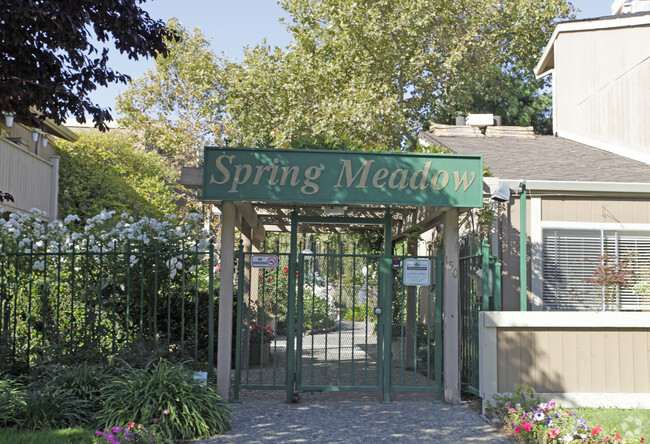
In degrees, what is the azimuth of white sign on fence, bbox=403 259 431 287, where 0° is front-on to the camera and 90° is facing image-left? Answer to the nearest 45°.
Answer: approximately 0°

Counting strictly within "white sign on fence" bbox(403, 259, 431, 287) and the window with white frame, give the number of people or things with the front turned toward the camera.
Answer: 2

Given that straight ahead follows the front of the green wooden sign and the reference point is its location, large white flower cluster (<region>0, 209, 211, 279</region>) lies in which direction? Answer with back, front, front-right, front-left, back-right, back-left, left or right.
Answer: back-right

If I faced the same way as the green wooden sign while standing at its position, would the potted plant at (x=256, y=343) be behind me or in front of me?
behind

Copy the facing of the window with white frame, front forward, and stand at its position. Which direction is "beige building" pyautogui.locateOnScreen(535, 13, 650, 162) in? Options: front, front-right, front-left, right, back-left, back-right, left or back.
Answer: back

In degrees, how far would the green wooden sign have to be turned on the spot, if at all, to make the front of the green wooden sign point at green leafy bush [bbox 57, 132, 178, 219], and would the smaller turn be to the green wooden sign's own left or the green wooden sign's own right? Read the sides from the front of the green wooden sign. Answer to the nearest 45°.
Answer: approximately 135° to the green wooden sign's own right

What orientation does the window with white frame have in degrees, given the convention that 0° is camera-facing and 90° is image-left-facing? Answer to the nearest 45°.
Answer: approximately 0°

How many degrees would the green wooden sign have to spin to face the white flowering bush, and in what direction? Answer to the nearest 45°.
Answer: approximately 135° to its right

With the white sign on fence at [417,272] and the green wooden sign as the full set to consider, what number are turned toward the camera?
2

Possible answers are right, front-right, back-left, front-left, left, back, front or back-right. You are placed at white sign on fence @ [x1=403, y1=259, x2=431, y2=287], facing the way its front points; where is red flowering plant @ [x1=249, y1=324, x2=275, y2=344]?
back-right

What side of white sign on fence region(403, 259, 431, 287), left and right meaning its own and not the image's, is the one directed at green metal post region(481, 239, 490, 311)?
left

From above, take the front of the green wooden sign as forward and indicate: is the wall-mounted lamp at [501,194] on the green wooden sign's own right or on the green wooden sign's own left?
on the green wooden sign's own left
